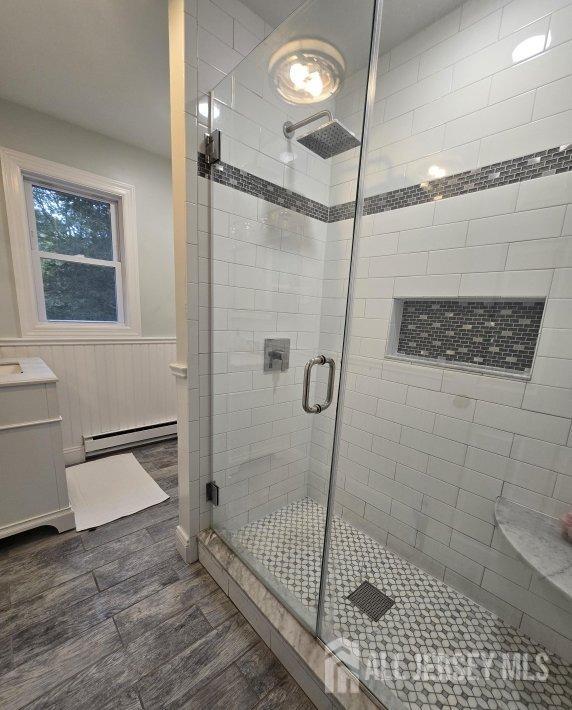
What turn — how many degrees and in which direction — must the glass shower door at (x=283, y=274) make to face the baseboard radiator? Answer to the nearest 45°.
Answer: approximately 90° to its right

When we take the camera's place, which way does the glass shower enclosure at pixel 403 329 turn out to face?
facing the viewer and to the left of the viewer

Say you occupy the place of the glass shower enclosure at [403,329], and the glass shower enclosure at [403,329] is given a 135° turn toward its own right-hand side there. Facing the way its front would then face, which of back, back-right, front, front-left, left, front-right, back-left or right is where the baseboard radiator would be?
left

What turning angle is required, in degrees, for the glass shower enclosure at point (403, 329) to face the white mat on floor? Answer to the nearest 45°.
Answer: approximately 45° to its right
